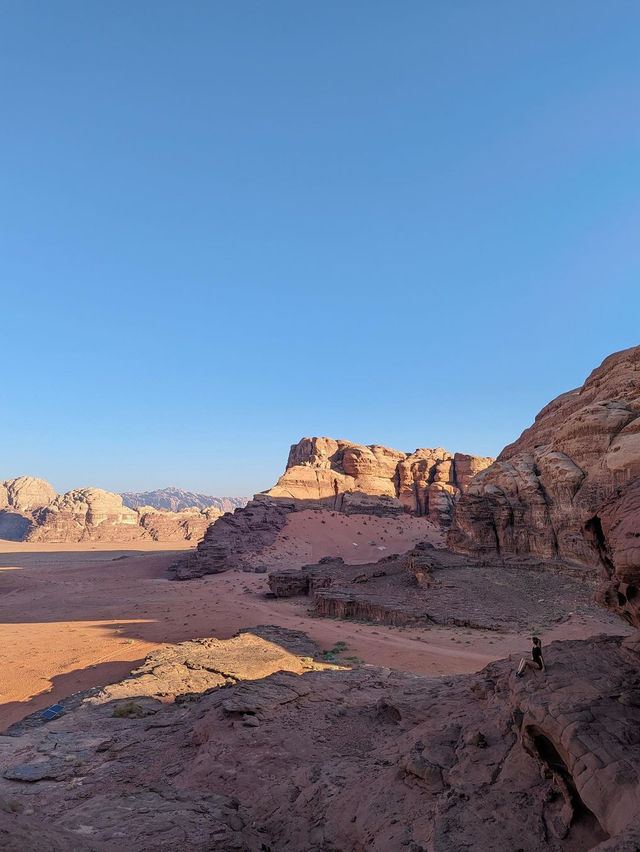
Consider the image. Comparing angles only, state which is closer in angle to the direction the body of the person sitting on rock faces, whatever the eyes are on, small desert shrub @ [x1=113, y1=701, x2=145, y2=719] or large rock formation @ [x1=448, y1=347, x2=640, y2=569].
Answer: the small desert shrub

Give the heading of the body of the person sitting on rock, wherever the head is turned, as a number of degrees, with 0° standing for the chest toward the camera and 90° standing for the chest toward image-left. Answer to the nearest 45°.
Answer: approximately 90°

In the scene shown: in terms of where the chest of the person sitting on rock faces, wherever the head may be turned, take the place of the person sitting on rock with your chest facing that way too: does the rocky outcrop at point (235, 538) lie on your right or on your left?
on your right

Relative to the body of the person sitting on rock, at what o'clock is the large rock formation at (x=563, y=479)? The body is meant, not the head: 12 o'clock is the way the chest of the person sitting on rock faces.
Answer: The large rock formation is roughly at 3 o'clock from the person sitting on rock.

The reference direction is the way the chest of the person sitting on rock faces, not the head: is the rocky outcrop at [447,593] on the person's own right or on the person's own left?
on the person's own right
